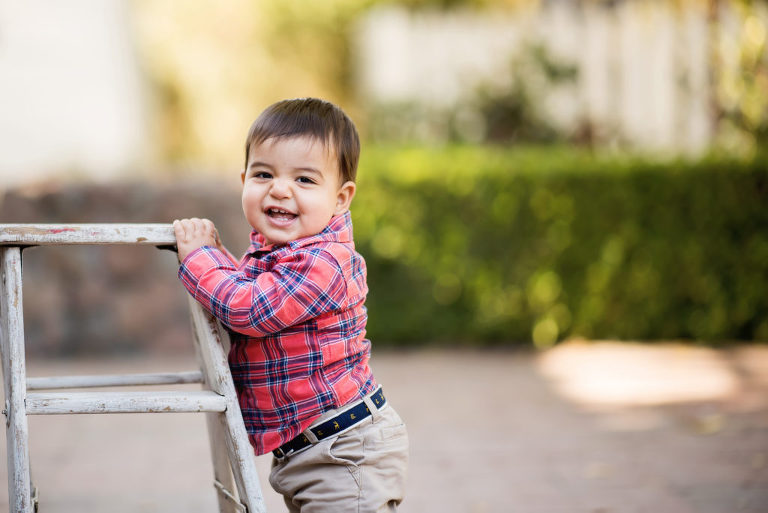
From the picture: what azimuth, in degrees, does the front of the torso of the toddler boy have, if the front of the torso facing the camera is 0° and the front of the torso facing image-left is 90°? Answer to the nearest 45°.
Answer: approximately 90°
